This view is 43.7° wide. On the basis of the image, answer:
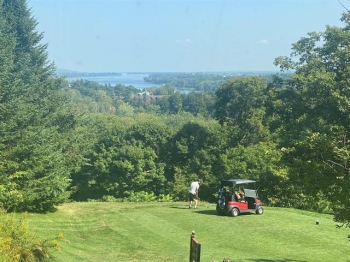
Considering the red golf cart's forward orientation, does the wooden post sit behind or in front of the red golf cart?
behind

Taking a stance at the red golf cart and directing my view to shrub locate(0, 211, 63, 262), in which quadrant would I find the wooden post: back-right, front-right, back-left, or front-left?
front-left

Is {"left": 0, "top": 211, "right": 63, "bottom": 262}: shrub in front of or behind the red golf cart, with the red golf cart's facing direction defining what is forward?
behind

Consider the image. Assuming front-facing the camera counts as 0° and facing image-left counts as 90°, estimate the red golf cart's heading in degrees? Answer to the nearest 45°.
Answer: approximately 225°
